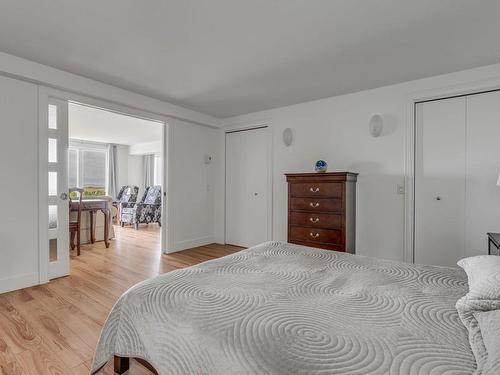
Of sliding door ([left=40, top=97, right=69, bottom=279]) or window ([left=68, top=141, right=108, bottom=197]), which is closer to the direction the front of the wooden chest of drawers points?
the sliding door

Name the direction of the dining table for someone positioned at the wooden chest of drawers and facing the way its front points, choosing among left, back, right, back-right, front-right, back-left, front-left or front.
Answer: front-right

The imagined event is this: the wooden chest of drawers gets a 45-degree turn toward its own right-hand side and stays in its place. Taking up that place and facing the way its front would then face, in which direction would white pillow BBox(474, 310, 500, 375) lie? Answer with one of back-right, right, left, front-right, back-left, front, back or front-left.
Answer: left

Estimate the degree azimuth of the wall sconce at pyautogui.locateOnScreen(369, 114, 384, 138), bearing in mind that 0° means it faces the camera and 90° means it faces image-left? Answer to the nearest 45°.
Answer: approximately 0°

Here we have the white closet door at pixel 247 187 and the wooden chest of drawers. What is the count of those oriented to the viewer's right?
0

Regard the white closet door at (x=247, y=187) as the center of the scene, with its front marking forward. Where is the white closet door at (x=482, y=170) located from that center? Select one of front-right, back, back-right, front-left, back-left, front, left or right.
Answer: left

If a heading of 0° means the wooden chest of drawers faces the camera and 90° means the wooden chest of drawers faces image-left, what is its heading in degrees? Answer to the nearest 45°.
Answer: approximately 45°

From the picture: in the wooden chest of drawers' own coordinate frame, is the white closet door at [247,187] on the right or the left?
on its right

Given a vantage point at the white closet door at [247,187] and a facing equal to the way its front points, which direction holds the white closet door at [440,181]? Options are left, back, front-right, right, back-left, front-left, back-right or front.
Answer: left

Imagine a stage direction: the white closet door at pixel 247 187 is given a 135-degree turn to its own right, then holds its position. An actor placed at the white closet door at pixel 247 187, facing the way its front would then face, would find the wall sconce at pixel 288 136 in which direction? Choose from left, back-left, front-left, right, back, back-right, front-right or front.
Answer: back-right

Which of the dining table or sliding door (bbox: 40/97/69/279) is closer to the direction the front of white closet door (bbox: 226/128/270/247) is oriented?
the sliding door

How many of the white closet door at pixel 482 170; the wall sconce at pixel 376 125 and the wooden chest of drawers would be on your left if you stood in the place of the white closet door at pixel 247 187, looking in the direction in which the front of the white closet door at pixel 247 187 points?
3

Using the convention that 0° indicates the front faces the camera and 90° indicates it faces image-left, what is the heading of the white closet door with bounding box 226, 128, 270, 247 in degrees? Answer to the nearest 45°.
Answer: approximately 45°

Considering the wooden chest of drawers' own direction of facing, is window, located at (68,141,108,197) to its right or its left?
on its right

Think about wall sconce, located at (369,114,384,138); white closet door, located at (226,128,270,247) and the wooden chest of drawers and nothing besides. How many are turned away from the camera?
0

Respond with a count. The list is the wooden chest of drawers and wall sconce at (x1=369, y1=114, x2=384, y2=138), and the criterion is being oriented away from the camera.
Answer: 0

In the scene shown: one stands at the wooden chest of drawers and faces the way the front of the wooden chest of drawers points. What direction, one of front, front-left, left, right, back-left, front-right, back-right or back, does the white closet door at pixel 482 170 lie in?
back-left

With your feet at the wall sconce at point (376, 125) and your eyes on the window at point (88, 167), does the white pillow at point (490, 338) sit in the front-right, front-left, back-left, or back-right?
back-left

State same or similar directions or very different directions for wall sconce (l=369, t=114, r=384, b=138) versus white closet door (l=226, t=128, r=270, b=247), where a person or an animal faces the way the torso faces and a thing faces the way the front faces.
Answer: same or similar directions
